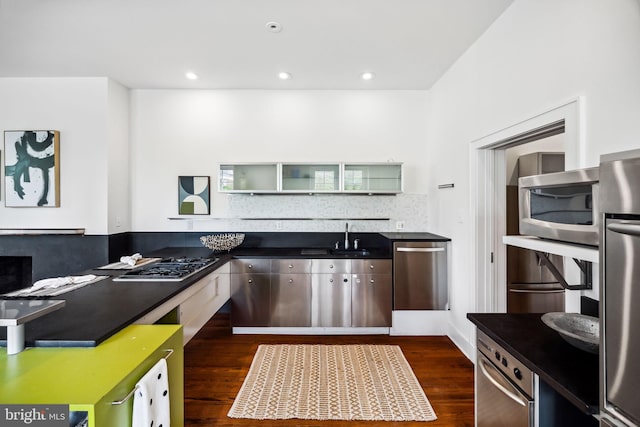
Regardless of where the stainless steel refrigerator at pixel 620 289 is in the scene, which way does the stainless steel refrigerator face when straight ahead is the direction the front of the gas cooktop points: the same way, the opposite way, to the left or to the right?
the opposite way

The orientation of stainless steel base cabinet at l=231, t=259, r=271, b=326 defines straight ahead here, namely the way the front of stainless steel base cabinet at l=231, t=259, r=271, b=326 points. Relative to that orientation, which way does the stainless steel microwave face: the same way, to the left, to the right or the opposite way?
to the right

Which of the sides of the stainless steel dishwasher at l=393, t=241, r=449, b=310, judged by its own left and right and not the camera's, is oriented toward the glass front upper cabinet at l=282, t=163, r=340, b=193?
right

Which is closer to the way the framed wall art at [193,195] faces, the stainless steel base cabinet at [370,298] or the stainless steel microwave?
the stainless steel microwave

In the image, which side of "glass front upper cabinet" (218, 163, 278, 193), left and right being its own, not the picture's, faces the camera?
front

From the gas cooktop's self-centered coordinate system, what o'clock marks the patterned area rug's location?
The patterned area rug is roughly at 1 o'clock from the gas cooktop.

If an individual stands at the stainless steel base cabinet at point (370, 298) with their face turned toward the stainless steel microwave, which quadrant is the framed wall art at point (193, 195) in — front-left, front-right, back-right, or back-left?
back-right

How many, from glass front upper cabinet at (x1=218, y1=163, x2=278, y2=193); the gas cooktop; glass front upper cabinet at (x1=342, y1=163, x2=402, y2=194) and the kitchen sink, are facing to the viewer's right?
1

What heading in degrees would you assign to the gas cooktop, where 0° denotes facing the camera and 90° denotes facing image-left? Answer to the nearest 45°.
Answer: approximately 270°

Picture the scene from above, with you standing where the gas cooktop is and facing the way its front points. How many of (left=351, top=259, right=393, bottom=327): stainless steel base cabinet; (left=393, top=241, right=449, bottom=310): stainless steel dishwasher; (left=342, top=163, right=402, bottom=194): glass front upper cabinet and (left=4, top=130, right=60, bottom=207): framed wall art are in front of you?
3

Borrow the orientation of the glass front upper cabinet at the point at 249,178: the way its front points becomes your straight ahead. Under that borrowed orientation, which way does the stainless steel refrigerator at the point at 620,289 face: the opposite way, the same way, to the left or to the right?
to the right

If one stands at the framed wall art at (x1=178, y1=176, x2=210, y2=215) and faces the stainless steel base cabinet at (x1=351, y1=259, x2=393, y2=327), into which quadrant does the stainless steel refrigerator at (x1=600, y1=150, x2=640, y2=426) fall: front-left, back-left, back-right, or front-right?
front-right

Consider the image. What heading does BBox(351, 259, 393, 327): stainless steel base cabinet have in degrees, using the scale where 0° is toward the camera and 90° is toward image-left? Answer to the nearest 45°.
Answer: approximately 0°

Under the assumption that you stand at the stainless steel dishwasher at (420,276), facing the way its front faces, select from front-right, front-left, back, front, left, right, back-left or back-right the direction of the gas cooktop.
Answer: front-right

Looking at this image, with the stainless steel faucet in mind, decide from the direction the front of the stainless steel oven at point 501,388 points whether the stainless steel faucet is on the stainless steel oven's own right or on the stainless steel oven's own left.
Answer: on the stainless steel oven's own right
